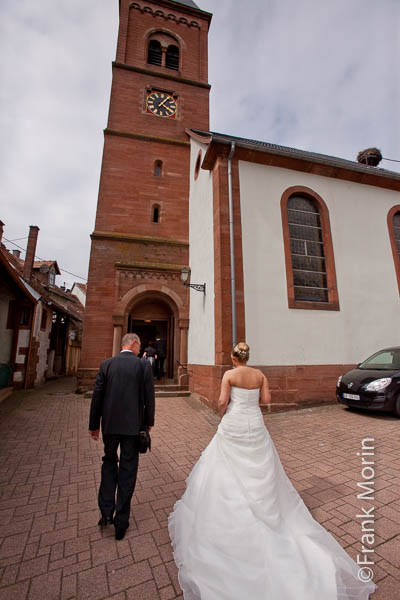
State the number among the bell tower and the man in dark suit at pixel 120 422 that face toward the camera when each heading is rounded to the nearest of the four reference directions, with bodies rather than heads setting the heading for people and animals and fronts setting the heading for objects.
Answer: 1

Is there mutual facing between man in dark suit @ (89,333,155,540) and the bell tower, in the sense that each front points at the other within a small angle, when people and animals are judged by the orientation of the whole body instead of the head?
yes

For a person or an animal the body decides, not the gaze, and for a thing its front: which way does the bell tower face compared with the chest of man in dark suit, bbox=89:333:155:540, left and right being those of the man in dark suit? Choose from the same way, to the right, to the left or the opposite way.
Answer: the opposite way

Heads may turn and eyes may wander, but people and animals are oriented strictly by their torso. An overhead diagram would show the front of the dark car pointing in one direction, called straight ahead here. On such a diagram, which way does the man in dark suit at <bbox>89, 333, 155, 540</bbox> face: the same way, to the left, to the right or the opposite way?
to the right

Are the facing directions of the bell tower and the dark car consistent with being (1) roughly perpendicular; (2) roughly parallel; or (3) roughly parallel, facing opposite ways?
roughly perpendicular

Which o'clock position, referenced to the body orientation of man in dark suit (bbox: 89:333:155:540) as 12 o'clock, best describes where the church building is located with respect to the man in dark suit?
The church building is roughly at 1 o'clock from the man in dark suit.

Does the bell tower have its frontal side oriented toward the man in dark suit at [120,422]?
yes

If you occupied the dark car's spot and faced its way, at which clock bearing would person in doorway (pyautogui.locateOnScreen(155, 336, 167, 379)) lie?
The person in doorway is roughly at 2 o'clock from the dark car.

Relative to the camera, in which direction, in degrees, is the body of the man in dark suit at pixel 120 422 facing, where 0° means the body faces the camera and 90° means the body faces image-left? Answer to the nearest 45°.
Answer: approximately 180°

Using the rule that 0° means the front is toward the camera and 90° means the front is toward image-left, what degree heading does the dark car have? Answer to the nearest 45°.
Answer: approximately 45°

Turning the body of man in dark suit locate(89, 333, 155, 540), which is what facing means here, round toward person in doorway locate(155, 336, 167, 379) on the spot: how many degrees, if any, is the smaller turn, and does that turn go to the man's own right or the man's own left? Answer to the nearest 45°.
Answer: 0° — they already face them
